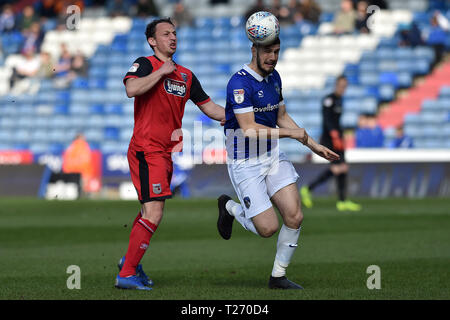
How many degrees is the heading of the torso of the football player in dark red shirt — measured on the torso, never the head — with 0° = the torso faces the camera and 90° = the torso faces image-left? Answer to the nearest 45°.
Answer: approximately 315°

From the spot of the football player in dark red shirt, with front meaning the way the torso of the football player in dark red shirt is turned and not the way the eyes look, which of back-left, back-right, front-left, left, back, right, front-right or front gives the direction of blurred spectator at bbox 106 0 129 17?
back-left

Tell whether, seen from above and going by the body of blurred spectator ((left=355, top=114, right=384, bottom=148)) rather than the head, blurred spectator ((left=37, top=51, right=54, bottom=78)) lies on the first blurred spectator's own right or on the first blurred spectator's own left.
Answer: on the first blurred spectator's own right

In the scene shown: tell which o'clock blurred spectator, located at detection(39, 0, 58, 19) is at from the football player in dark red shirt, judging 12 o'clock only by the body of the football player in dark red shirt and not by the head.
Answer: The blurred spectator is roughly at 7 o'clock from the football player in dark red shirt.

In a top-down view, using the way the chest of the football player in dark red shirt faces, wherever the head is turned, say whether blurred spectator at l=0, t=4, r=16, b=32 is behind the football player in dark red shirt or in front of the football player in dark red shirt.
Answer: behind

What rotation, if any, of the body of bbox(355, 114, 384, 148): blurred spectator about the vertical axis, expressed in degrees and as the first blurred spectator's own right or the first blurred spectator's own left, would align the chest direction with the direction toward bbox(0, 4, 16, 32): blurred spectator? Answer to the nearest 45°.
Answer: approximately 135° to the first blurred spectator's own right

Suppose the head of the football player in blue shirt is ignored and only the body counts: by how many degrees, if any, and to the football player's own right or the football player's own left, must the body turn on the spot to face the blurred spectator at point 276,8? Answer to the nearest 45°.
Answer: approximately 135° to the football player's own left

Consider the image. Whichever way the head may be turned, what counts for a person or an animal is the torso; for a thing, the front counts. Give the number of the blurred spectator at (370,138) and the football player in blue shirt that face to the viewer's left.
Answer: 0

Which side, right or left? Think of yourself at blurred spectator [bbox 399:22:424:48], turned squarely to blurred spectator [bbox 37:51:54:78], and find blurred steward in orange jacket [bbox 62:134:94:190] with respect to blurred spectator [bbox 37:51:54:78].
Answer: left

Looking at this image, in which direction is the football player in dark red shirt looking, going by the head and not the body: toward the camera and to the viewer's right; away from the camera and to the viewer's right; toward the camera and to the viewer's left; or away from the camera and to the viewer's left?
toward the camera and to the viewer's right

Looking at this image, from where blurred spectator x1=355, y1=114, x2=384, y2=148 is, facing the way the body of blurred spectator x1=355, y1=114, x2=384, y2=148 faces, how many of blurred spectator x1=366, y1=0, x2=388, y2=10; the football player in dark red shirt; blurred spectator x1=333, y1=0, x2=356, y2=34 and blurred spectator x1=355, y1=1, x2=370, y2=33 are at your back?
3

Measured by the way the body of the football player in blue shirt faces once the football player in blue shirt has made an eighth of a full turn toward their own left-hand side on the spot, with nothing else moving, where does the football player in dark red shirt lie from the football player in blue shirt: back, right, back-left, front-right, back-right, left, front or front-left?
back
